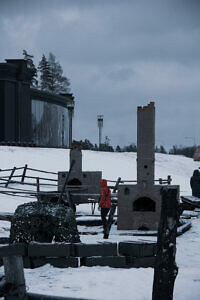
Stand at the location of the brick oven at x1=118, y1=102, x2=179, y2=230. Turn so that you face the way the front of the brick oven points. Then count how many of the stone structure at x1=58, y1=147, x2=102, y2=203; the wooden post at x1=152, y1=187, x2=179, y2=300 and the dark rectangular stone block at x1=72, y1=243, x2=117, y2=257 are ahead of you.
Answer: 2

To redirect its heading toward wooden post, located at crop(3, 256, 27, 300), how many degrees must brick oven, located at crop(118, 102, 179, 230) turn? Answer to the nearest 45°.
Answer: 0° — it already faces it

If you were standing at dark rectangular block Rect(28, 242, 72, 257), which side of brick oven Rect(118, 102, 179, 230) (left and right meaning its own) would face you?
front

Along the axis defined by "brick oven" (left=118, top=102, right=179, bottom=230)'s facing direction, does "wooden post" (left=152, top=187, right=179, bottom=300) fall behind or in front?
in front

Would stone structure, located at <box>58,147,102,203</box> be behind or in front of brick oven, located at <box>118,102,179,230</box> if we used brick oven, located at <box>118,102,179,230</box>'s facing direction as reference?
behind

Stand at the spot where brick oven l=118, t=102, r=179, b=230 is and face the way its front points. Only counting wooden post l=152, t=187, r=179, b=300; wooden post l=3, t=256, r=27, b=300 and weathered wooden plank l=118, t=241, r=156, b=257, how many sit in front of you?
3

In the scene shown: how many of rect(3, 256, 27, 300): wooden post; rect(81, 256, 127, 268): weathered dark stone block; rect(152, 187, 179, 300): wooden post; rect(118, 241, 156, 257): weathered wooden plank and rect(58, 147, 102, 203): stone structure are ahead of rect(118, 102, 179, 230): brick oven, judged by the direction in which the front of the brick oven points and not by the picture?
4

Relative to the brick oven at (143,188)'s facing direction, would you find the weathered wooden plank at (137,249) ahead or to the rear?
ahead

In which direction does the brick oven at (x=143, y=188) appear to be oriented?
toward the camera
